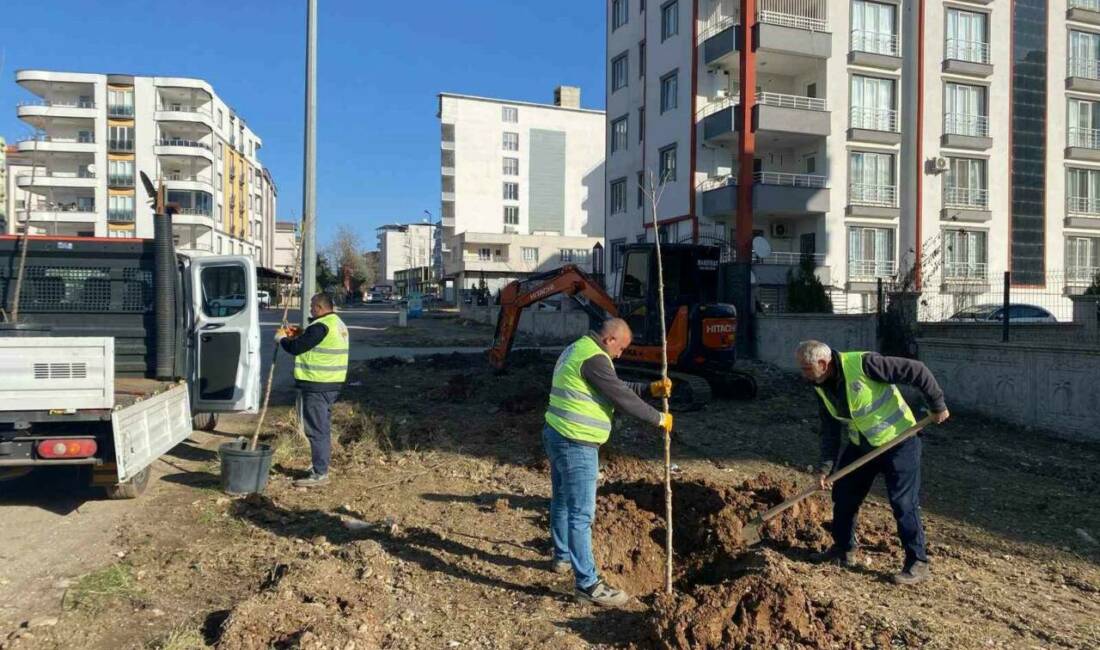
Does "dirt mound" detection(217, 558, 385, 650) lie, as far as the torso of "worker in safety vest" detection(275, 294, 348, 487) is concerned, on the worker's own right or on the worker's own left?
on the worker's own left

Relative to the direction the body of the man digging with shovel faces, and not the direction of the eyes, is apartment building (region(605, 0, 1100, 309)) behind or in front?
behind

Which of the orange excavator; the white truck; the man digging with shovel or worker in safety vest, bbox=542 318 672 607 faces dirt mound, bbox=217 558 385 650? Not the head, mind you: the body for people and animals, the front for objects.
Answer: the man digging with shovel

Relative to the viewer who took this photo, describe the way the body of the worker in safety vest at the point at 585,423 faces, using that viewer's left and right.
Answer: facing to the right of the viewer

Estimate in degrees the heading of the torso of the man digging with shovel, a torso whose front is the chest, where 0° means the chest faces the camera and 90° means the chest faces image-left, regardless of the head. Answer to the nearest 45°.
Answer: approximately 45°

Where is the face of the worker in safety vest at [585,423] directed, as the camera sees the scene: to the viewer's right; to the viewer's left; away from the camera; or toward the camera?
to the viewer's right

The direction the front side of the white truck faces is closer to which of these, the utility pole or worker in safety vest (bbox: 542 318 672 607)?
the utility pole

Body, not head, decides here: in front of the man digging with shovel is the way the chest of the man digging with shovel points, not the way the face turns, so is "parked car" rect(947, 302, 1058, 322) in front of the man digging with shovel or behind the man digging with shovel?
behind

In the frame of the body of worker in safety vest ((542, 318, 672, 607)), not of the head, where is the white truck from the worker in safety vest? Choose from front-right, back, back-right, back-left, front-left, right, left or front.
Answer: back-left

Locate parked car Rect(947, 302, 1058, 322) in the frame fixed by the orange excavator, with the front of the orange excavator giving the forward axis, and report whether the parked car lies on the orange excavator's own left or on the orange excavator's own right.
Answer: on the orange excavator's own right

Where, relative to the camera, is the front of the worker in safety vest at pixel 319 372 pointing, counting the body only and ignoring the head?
to the viewer's left
